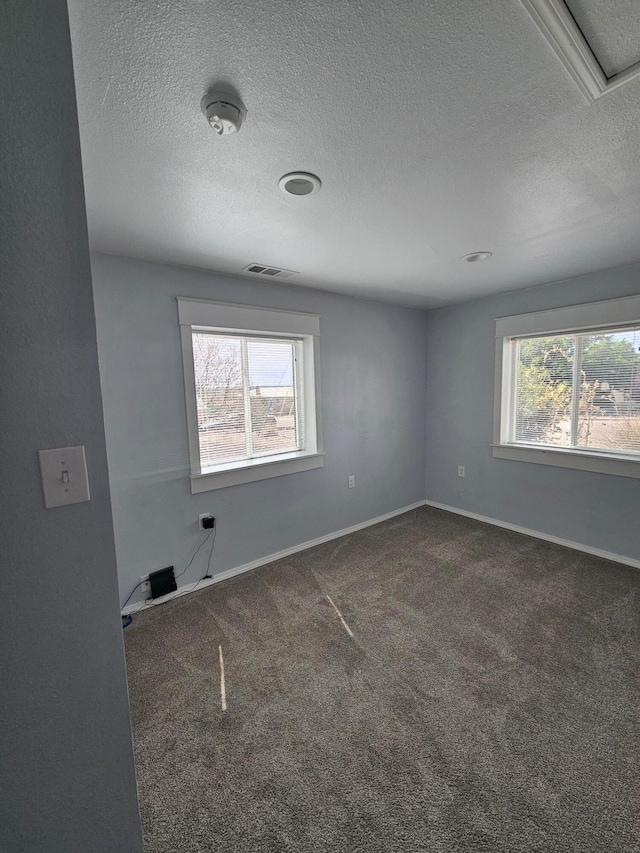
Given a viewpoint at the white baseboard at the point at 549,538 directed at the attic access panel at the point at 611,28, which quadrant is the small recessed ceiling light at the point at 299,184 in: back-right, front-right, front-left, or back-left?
front-right

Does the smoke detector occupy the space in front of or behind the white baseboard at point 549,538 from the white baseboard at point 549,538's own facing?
in front

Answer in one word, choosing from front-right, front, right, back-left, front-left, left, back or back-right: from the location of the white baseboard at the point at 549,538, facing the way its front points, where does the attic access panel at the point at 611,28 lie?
front-left

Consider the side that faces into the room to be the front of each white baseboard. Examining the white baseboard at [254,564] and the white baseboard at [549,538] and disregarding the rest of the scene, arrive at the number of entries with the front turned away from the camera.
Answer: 0

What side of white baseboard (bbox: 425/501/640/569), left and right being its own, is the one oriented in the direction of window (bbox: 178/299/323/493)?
front

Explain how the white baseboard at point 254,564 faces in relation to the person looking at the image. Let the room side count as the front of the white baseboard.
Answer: facing the viewer and to the right of the viewer

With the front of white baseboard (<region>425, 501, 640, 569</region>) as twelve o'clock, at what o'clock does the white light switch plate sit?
The white light switch plate is roughly at 11 o'clock from the white baseboard.

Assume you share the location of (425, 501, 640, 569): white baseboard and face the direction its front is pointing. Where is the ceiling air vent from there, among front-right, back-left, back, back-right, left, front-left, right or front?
front

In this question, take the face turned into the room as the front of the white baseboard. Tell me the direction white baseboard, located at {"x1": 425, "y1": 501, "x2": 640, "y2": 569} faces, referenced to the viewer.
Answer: facing the viewer and to the left of the viewer

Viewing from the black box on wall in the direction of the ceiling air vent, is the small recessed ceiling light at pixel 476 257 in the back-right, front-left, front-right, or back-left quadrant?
front-right
